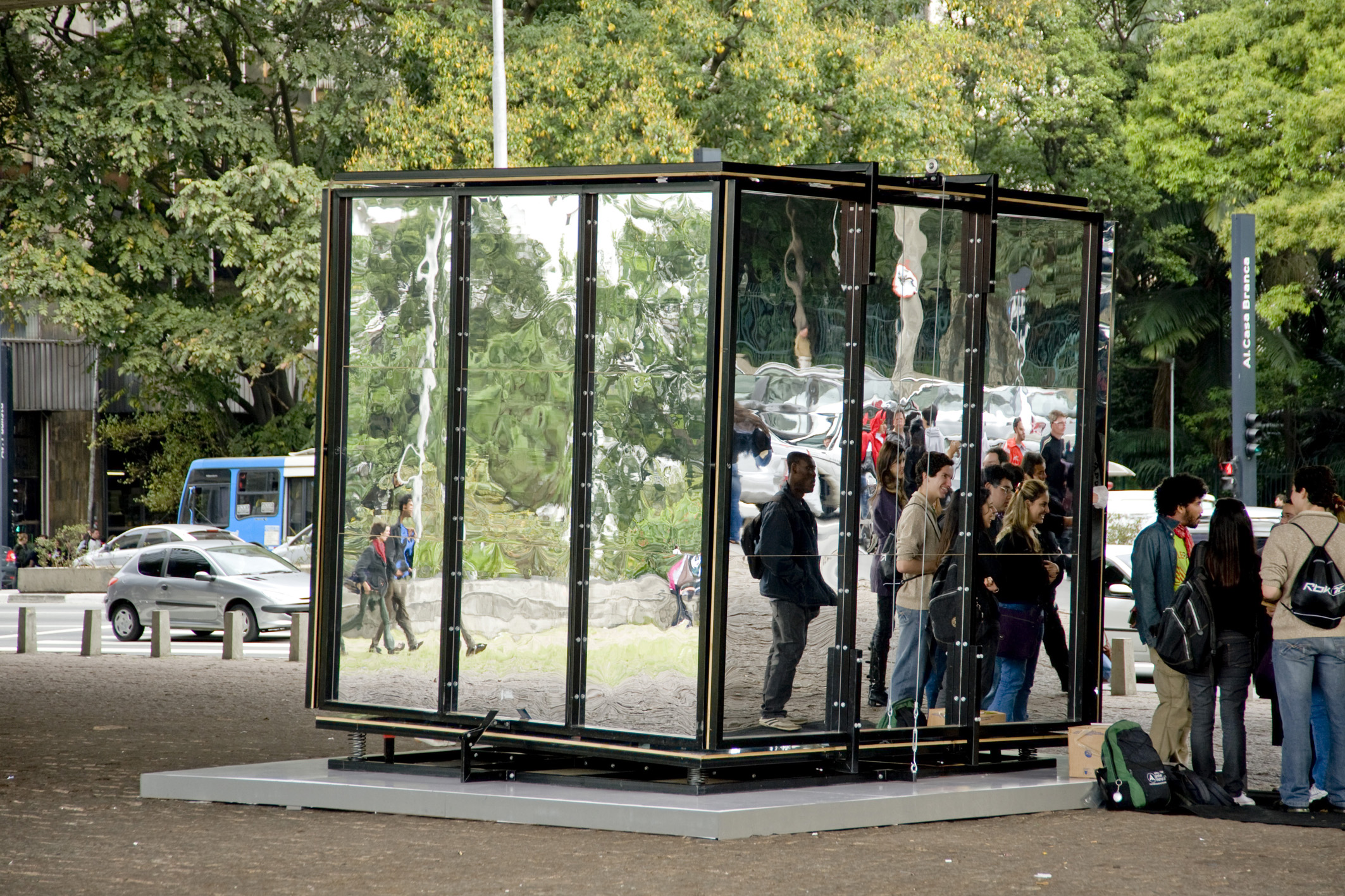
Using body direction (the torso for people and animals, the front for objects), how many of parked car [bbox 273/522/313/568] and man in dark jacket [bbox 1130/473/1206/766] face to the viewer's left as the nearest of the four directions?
1

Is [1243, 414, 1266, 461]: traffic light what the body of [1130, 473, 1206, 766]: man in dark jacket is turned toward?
no

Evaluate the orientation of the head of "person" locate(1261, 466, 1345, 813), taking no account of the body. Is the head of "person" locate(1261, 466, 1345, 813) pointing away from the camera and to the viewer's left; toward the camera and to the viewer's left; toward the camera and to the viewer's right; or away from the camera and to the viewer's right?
away from the camera and to the viewer's left
